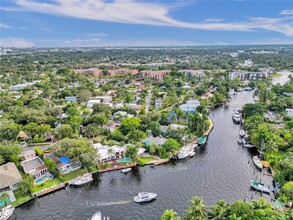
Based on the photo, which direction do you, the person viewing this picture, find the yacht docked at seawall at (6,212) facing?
facing away from the viewer and to the right of the viewer

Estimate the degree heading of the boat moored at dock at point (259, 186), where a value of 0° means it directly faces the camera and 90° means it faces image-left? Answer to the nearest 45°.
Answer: approximately 315°

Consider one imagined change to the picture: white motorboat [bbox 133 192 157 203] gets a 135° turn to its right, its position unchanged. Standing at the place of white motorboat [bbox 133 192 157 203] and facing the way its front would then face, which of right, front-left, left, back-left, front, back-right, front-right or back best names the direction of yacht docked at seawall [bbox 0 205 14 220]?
front-right

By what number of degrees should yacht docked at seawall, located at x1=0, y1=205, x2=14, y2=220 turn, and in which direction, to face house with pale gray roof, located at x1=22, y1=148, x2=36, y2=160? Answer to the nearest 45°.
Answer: approximately 45° to its left

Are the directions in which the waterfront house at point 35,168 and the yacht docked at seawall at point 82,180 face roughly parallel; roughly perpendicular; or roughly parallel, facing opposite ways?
roughly perpendicular

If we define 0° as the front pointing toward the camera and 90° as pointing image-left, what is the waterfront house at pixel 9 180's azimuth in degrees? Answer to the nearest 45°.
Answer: approximately 315°

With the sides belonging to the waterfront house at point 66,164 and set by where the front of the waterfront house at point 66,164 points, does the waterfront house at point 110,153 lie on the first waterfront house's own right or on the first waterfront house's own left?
on the first waterfront house's own left

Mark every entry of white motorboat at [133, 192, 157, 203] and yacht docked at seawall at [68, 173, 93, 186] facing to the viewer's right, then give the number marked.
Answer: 1

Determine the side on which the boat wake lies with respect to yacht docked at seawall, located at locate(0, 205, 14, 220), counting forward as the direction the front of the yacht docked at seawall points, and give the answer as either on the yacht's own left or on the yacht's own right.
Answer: on the yacht's own right

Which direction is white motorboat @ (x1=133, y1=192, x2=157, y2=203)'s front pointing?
to the viewer's right
